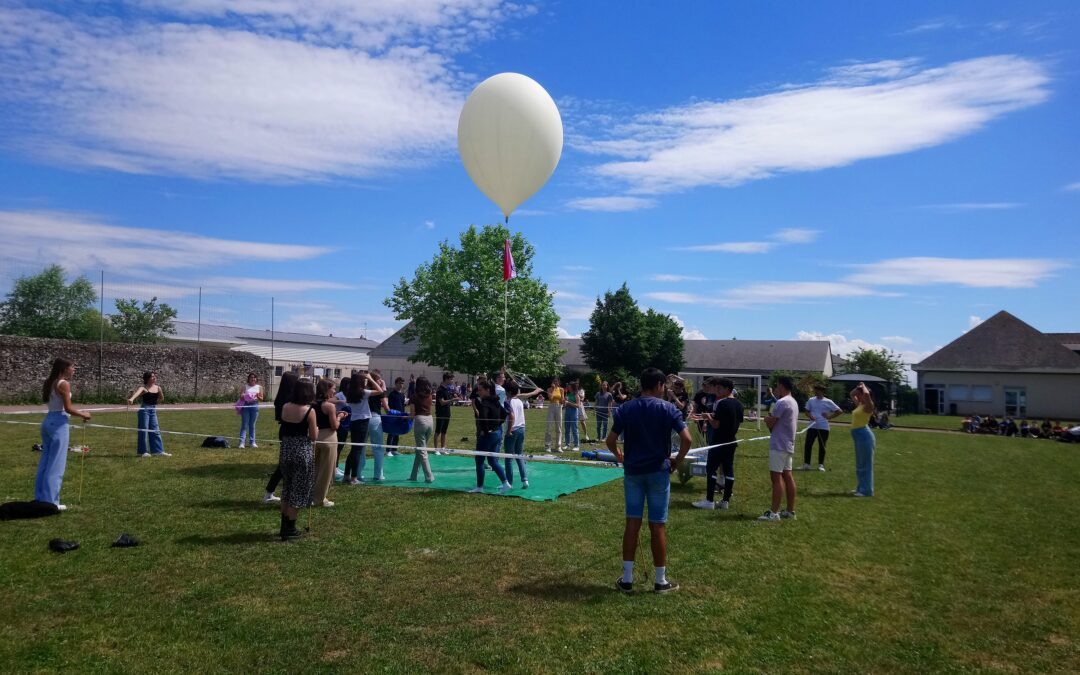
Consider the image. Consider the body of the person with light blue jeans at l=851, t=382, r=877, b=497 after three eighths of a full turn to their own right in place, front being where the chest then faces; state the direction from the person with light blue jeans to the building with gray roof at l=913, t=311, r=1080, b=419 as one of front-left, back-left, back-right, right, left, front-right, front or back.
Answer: front-left

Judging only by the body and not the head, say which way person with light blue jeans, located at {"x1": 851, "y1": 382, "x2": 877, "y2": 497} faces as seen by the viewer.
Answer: to the viewer's left

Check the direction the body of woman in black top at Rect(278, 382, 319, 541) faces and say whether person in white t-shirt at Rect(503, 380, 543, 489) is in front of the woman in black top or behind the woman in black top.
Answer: in front

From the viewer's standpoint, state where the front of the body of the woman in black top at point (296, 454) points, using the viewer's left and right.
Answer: facing away from the viewer and to the right of the viewer

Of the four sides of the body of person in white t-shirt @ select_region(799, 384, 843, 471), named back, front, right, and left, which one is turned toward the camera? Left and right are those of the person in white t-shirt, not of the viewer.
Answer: front

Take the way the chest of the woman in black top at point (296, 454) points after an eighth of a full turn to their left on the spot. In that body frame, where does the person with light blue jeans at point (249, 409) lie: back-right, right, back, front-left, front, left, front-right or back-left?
front

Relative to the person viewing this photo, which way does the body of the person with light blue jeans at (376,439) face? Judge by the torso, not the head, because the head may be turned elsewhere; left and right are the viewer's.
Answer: facing to the right of the viewer

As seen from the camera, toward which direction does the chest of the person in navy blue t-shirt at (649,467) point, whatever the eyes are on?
away from the camera

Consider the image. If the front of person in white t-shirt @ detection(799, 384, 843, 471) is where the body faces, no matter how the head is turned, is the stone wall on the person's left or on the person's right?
on the person's right

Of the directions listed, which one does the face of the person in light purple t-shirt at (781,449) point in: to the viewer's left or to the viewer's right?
to the viewer's left

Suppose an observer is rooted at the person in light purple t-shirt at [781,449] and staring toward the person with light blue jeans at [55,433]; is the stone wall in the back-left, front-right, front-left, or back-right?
front-right

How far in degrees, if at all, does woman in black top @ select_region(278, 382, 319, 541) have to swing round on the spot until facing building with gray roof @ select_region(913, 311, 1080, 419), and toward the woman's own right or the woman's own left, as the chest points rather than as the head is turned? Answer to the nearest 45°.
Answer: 0° — they already face it

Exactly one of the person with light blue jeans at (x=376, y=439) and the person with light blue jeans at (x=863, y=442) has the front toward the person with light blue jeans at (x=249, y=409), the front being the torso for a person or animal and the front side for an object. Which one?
the person with light blue jeans at (x=863, y=442)

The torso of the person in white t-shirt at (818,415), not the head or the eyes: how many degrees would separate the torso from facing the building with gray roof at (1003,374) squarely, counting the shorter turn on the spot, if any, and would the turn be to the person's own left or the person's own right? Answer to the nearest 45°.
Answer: approximately 180°

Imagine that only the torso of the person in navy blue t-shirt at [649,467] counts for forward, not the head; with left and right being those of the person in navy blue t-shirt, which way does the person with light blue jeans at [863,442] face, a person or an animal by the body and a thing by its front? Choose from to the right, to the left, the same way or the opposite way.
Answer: to the left

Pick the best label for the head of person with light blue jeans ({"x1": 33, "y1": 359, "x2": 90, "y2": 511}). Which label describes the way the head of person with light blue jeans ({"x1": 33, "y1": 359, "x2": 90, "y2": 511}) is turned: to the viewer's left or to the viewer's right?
to the viewer's right
